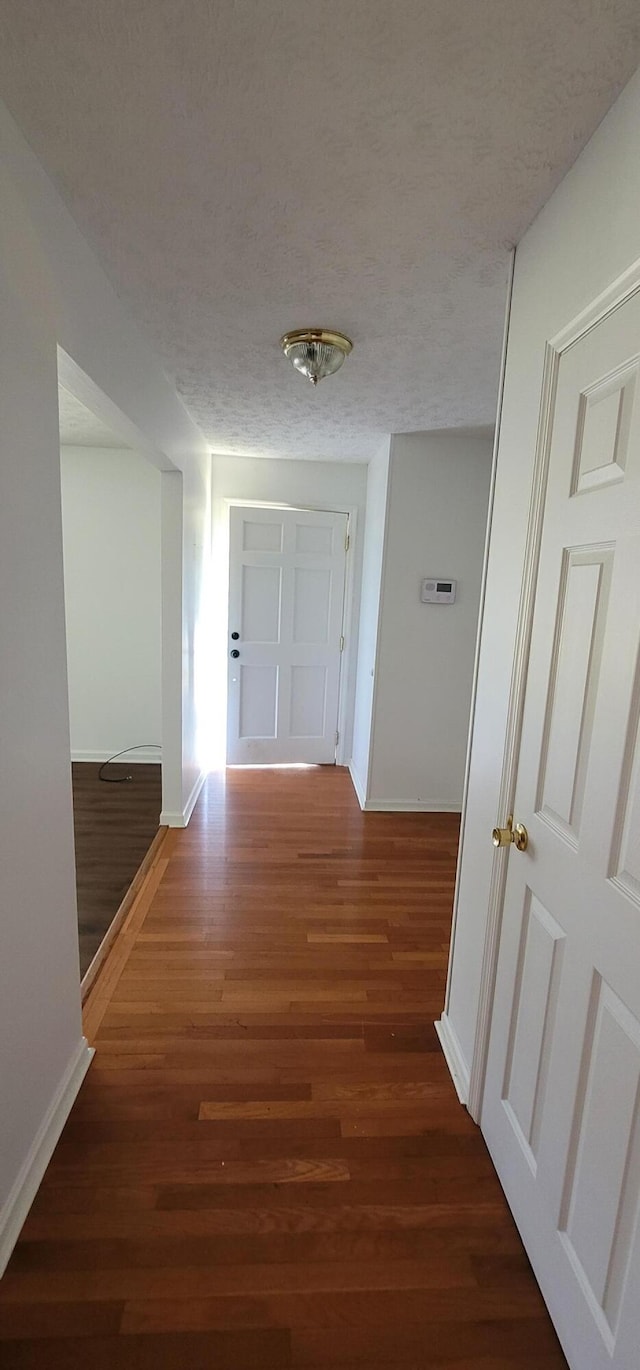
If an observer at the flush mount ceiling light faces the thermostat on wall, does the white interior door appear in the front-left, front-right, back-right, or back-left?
back-right

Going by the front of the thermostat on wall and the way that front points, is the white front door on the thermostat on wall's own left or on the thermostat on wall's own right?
on the thermostat on wall's own right

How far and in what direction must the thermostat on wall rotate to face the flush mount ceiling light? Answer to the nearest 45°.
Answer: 0° — it already faces it

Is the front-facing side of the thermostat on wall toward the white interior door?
yes

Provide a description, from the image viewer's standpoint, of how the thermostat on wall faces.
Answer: facing the viewer

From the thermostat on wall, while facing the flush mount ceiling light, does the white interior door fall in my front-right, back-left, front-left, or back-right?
front-left

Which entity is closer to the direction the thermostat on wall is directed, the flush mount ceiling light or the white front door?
the flush mount ceiling light

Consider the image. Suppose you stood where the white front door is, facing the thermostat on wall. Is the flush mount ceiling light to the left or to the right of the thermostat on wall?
right

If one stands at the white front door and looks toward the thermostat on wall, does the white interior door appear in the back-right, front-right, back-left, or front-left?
front-right
